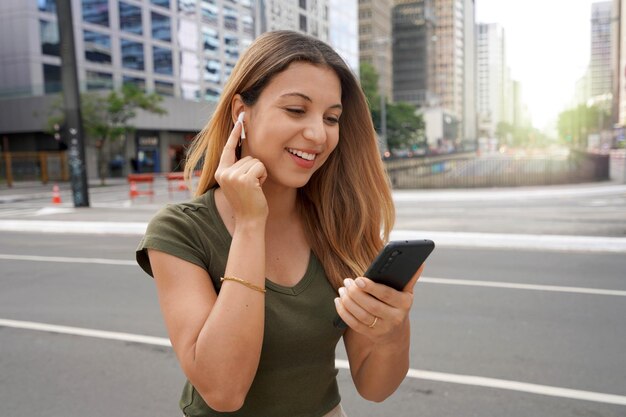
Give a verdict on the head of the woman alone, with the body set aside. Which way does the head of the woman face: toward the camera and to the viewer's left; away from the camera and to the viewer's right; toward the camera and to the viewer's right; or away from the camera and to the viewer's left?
toward the camera and to the viewer's right

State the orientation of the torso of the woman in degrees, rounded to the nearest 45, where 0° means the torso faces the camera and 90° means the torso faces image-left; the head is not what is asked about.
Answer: approximately 315°

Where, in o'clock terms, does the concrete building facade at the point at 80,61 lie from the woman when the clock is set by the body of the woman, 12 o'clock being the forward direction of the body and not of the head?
The concrete building facade is roughly at 7 o'clock from the woman.

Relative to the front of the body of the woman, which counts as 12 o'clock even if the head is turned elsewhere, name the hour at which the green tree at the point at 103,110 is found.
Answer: The green tree is roughly at 7 o'clock from the woman.

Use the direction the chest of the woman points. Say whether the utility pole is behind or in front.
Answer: behind
